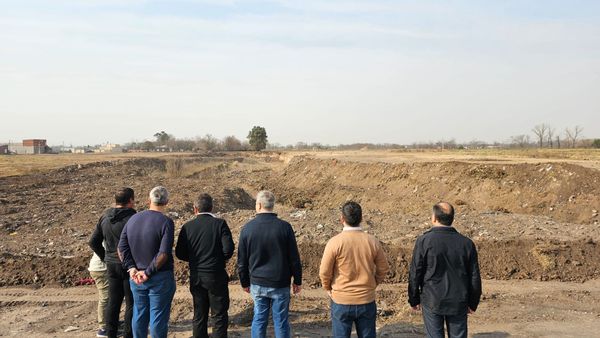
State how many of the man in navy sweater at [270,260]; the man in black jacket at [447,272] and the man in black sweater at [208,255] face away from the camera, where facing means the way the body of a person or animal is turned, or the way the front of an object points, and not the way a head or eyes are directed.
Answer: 3

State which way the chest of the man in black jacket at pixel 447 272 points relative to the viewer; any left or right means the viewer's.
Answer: facing away from the viewer

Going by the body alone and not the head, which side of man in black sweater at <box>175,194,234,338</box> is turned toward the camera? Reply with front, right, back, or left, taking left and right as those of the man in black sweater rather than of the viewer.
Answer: back

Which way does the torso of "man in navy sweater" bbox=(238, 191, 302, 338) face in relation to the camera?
away from the camera

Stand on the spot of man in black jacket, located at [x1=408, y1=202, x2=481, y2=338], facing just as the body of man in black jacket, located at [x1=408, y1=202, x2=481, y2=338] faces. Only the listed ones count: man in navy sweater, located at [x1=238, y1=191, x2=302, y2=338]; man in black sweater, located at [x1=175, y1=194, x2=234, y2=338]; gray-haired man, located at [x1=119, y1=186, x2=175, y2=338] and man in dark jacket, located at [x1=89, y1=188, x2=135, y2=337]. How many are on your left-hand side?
4

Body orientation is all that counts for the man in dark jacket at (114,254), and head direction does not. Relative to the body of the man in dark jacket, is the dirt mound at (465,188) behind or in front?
in front

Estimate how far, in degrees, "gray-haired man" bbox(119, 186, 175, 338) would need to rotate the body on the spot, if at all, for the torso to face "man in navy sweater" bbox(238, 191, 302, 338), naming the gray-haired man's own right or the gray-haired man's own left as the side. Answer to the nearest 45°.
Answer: approximately 90° to the gray-haired man's own right

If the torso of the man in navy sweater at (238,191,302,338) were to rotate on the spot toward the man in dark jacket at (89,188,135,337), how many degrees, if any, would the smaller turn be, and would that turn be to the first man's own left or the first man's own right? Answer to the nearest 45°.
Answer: approximately 45° to the first man's own left

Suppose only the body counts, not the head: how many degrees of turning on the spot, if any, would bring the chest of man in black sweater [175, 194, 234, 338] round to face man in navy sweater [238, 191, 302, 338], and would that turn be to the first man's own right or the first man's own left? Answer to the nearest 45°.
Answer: approximately 135° to the first man's own right

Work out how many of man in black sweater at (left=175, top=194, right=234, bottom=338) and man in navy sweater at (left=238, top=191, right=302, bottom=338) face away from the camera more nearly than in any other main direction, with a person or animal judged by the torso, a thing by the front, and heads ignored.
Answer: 2

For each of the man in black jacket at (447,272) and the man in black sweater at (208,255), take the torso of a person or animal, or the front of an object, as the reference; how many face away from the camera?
2

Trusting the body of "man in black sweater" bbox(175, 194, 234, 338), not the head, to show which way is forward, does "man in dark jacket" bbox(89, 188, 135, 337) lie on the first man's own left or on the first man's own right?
on the first man's own left

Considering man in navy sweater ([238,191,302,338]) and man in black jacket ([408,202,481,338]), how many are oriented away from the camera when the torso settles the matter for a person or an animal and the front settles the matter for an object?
2

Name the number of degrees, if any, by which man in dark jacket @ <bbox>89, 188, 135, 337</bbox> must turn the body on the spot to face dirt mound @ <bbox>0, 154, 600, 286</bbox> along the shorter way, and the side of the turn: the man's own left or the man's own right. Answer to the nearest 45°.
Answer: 0° — they already face it

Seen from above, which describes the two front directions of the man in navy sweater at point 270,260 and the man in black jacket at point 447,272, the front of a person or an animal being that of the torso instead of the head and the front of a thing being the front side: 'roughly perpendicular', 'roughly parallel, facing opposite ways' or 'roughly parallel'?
roughly parallel

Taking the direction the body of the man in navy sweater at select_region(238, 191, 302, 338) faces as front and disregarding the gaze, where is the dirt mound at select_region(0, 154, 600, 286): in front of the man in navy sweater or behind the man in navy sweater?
in front

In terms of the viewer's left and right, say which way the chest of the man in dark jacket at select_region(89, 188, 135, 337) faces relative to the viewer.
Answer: facing away from the viewer and to the right of the viewer

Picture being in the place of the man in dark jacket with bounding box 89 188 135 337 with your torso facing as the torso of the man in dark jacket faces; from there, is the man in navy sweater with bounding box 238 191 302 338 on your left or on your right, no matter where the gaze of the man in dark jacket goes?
on your right
